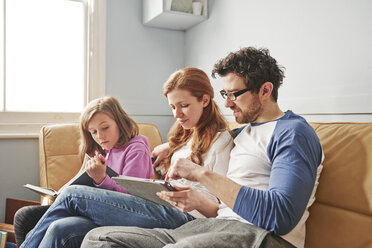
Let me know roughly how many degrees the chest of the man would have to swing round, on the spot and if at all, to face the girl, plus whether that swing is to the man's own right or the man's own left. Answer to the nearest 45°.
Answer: approximately 45° to the man's own right

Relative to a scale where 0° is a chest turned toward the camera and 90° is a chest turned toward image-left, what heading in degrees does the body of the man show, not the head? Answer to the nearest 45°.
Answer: approximately 90°

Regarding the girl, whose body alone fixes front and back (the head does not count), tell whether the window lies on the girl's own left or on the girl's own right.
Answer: on the girl's own right
